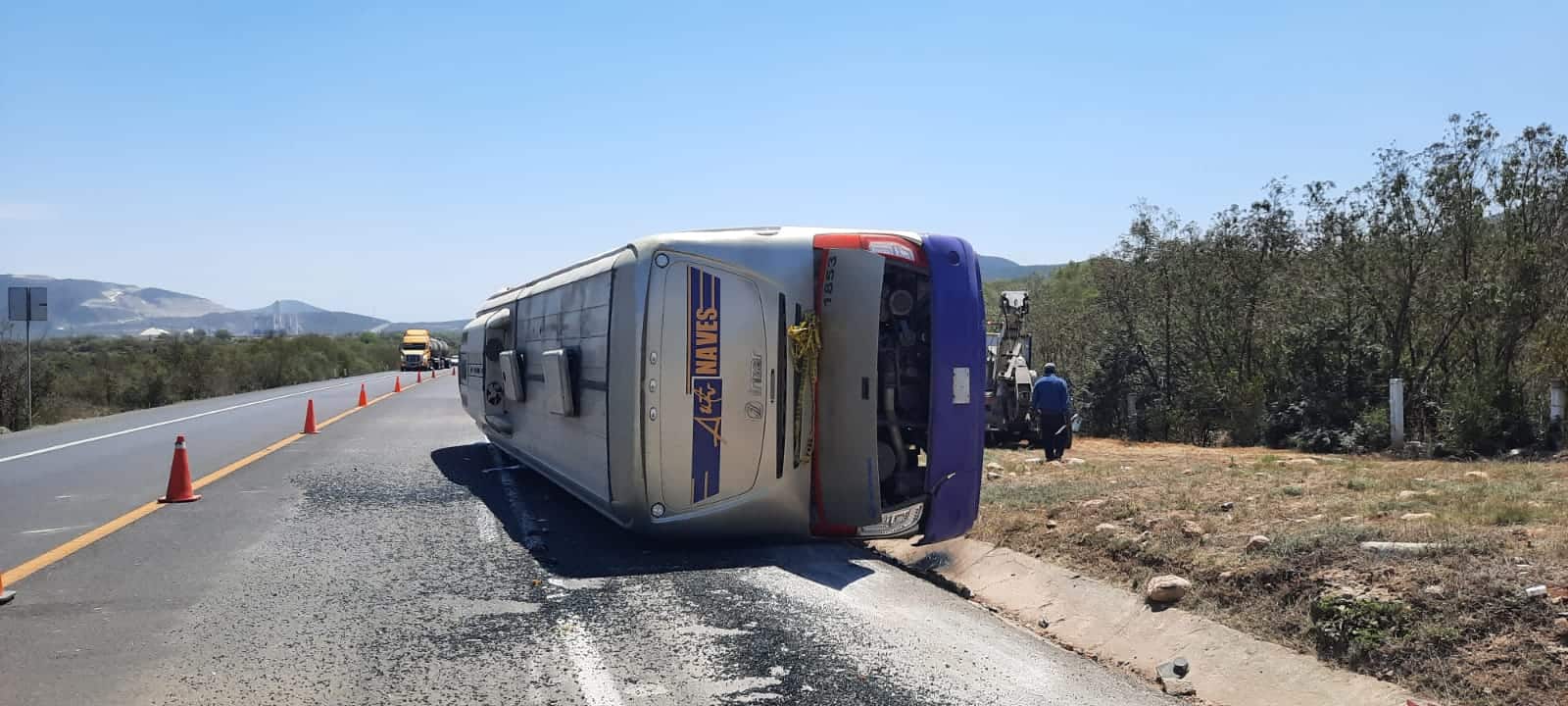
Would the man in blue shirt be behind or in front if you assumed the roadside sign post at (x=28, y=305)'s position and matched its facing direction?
behind

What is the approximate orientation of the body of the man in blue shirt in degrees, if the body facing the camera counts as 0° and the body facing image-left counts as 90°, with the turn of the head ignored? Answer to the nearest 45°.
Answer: approximately 180°

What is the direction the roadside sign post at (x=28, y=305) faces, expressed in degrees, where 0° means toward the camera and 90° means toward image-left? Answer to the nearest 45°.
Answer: approximately 180°

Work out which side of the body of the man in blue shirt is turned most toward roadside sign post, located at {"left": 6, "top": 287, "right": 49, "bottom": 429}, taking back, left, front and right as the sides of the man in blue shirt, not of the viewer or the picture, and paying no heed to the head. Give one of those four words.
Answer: left

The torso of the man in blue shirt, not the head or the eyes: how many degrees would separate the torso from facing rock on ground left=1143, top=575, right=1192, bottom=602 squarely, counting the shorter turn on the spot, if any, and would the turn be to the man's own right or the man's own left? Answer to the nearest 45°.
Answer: approximately 180°

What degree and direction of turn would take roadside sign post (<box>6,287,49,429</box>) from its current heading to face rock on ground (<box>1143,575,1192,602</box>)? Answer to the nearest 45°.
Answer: approximately 180°

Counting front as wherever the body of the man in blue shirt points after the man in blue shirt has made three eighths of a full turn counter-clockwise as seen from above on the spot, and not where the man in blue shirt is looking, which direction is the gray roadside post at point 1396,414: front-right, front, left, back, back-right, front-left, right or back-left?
back

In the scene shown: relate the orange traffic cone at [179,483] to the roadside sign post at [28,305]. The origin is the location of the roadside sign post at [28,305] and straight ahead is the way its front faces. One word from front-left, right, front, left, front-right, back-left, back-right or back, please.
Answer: back

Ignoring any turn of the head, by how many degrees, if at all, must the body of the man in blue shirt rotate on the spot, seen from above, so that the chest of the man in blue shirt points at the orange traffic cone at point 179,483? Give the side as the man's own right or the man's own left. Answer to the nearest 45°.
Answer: approximately 135° to the man's own left

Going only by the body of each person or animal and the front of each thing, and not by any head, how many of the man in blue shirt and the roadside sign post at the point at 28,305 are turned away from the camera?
2
